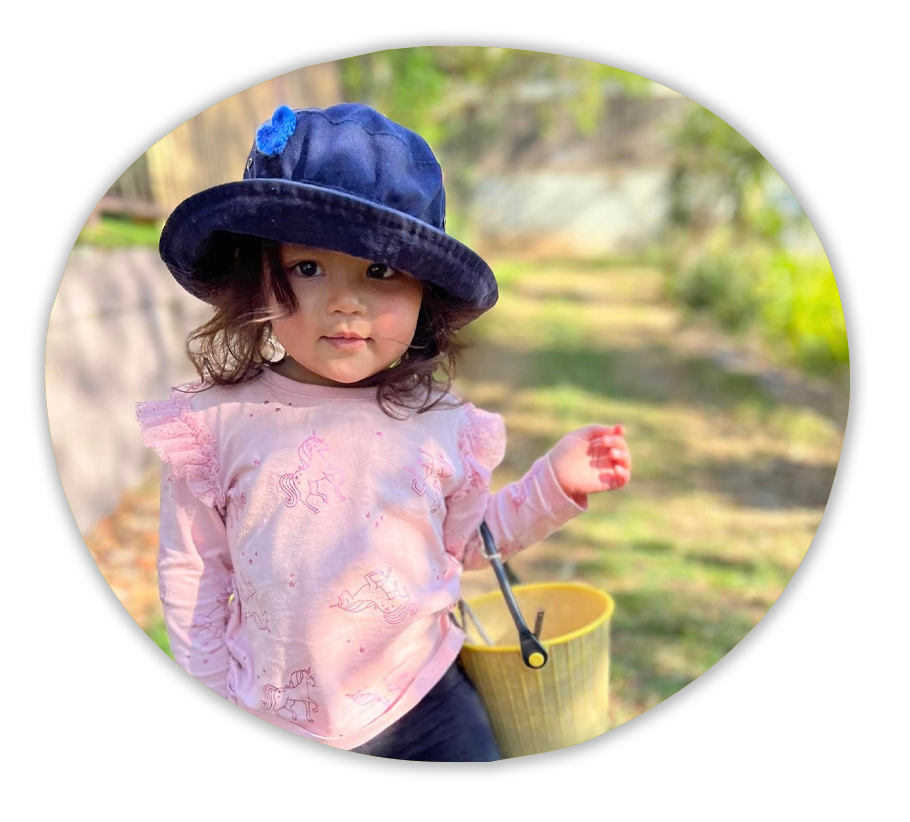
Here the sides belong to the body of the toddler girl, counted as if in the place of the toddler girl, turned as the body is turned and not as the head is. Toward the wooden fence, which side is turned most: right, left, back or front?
back

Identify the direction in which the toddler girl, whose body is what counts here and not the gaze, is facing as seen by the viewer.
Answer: toward the camera

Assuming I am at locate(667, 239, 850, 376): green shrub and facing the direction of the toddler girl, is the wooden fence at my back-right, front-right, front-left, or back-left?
front-right

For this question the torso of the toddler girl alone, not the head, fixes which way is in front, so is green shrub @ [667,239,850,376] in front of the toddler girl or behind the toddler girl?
behind
